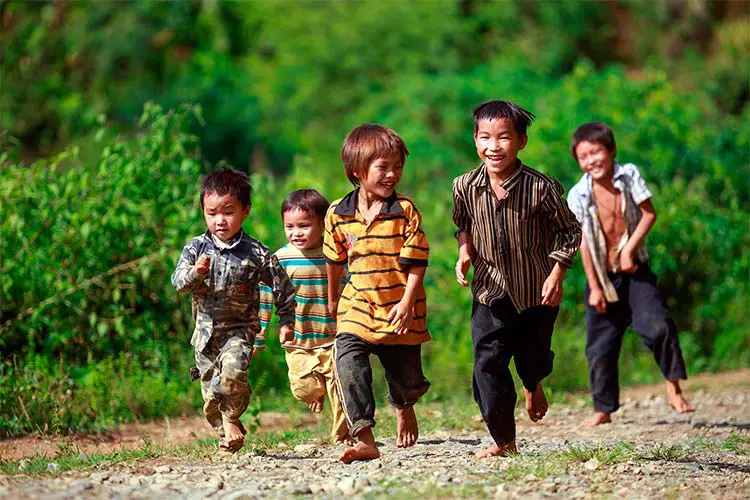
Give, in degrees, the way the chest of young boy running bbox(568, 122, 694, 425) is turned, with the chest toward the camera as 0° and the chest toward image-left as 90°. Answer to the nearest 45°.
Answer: approximately 0°

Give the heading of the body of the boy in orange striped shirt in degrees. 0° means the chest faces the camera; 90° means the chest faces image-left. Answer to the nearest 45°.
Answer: approximately 0°

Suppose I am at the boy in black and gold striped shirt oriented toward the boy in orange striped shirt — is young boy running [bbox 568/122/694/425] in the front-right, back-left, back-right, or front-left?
back-right

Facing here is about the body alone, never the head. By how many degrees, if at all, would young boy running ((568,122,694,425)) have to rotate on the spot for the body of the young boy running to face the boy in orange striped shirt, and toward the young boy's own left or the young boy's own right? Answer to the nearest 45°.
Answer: approximately 45° to the young boy's own right

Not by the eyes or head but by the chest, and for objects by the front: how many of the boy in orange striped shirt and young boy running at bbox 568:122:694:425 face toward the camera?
2

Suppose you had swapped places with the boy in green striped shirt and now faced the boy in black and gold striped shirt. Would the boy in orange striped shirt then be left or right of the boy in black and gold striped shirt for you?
right

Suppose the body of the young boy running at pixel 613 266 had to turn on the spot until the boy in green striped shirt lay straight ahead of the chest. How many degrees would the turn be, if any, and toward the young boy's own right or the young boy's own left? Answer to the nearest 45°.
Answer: approximately 45° to the young boy's own right

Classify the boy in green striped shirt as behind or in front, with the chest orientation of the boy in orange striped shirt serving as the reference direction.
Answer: behind
